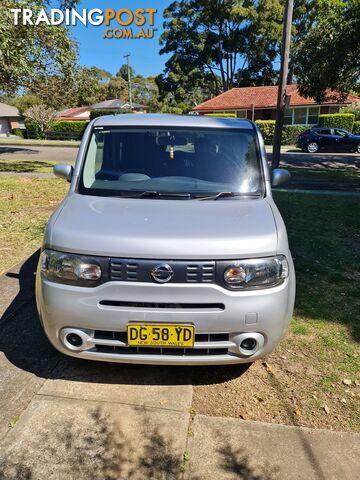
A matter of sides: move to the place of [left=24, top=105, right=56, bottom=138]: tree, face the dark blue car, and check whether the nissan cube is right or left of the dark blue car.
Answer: right

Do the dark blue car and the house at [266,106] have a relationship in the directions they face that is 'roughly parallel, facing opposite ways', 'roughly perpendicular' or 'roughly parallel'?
roughly perpendicular

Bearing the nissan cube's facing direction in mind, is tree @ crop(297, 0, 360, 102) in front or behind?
behind

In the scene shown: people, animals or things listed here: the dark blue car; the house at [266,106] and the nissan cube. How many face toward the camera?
2

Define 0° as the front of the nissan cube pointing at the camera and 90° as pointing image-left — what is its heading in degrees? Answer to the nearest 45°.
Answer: approximately 0°

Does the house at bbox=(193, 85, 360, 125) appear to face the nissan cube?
yes

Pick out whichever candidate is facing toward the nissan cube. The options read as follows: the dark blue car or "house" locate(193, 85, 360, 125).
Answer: the house
